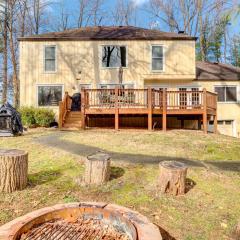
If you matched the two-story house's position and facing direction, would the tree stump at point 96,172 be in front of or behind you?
behind

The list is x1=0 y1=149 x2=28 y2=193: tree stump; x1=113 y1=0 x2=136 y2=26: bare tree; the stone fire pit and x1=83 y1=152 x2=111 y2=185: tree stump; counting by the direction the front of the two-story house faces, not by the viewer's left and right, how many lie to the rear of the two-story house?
3

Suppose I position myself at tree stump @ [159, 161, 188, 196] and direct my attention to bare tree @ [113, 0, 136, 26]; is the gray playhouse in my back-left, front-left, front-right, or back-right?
front-left

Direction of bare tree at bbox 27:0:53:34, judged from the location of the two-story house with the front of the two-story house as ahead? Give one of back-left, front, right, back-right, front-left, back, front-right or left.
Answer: front-left

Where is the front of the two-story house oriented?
away from the camera

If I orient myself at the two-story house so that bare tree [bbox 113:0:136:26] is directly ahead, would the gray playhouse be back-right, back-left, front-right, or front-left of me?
back-left

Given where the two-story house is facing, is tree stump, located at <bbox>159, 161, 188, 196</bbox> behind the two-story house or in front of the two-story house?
behind

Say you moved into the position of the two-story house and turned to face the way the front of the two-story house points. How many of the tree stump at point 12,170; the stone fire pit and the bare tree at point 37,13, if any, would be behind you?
2

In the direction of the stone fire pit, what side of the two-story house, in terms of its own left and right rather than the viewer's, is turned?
back

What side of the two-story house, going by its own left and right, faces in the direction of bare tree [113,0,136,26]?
front

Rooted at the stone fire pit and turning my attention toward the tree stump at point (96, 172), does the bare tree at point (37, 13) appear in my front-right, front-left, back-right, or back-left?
front-left

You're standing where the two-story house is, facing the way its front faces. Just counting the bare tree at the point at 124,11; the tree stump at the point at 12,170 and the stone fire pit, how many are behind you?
2

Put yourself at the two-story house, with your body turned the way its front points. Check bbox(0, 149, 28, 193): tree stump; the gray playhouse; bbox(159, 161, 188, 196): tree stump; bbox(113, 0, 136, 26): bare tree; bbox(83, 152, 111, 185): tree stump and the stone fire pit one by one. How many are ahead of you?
1

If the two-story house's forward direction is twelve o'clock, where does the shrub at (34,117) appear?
The shrub is roughly at 8 o'clock from the two-story house.
